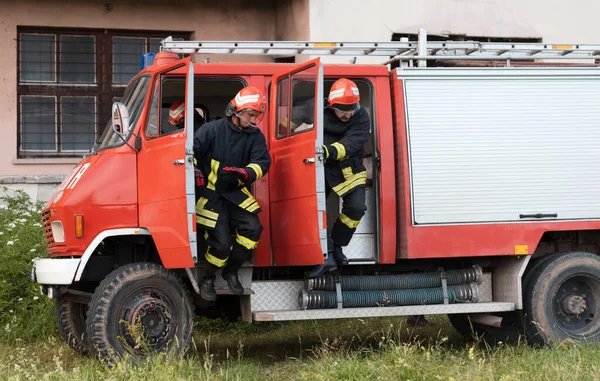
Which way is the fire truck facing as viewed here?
to the viewer's left

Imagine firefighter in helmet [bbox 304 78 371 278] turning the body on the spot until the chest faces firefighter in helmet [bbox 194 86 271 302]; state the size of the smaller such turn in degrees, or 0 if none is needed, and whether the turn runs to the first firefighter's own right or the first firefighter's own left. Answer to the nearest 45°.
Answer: approximately 45° to the first firefighter's own right

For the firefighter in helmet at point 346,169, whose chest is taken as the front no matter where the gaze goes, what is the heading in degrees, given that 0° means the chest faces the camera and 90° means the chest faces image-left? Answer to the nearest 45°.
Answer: approximately 45°
